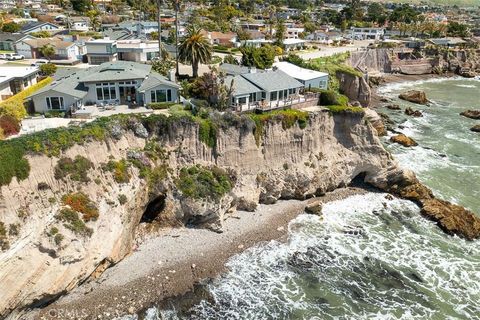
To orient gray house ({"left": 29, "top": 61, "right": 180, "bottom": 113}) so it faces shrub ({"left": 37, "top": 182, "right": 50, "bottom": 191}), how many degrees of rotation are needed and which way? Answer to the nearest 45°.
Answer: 0° — it already faces it

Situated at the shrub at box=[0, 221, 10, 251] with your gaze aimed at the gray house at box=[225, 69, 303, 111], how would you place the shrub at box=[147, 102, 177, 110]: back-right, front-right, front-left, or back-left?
front-left

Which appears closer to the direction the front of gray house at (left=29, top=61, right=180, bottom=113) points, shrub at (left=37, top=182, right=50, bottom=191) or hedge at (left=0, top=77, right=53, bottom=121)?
the shrub

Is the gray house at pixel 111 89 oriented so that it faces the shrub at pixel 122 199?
yes

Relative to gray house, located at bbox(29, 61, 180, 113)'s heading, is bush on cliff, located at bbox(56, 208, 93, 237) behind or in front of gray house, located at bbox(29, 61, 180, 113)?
in front

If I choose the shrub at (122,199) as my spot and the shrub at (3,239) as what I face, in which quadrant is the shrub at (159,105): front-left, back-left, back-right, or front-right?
back-right

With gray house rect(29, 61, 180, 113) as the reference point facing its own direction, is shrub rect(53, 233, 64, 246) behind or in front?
in front

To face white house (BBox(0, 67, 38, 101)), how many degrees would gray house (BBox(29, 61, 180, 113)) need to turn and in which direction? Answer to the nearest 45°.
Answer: approximately 135° to its right

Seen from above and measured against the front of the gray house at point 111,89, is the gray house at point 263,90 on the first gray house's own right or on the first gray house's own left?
on the first gray house's own left

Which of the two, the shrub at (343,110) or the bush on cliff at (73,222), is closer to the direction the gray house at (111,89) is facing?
the bush on cliff

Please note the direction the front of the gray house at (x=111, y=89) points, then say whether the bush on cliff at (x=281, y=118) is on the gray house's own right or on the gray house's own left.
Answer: on the gray house's own left

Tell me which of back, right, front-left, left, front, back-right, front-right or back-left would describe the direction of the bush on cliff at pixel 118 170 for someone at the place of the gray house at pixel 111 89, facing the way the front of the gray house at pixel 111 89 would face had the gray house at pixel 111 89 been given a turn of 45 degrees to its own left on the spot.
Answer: front-right

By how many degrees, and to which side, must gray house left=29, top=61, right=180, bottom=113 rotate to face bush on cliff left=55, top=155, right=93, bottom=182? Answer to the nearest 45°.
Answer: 0° — it already faces it

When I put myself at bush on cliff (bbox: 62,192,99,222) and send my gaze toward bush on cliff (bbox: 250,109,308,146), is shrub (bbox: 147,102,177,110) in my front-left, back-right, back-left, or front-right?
front-left

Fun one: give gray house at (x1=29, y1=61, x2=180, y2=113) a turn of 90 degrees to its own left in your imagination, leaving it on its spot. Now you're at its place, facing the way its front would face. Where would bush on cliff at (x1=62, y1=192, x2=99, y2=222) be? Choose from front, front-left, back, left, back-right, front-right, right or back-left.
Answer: right

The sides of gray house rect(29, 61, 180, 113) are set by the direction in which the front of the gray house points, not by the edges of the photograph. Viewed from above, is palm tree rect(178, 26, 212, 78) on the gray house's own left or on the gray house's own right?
on the gray house's own left

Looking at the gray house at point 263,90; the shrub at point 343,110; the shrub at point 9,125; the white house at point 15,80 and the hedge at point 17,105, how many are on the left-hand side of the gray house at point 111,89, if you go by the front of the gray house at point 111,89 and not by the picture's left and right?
2

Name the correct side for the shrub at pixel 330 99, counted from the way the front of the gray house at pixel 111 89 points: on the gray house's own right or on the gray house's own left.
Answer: on the gray house's own left

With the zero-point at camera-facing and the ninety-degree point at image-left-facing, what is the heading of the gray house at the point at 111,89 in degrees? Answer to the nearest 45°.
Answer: approximately 0°
